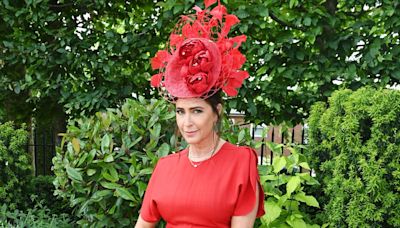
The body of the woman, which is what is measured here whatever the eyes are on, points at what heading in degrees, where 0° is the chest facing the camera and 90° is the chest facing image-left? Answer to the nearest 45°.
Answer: approximately 45°

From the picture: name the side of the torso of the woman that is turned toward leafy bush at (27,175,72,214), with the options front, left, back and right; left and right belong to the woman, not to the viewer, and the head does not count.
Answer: right

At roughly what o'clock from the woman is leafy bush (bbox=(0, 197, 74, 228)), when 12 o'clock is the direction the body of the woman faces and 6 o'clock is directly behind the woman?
The leafy bush is roughly at 3 o'clock from the woman.

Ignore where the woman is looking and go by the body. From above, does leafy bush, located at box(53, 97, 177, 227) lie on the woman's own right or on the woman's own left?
on the woman's own right
